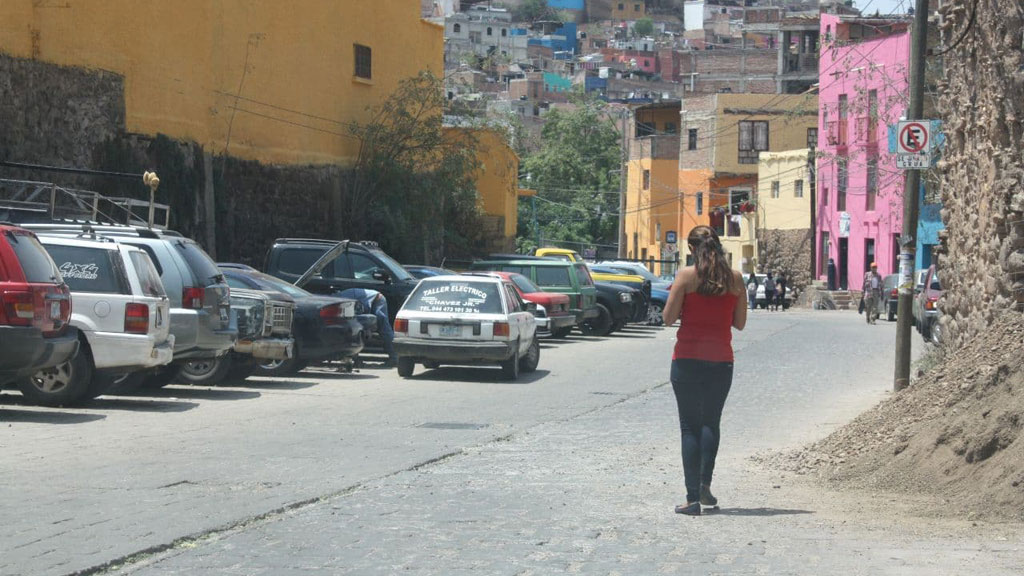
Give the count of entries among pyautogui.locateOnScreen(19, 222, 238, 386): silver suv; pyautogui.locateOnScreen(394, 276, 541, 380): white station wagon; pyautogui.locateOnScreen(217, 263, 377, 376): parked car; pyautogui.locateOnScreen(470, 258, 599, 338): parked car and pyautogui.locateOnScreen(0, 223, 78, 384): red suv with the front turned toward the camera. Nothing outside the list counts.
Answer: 0

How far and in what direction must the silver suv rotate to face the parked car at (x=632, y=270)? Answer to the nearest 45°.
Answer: approximately 90° to its right

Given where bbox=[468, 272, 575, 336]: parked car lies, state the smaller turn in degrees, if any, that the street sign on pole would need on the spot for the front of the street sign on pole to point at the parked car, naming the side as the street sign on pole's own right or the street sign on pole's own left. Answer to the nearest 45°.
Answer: approximately 135° to the street sign on pole's own right

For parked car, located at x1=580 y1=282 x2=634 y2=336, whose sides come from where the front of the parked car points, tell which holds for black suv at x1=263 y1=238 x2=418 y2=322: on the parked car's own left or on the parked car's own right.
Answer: on the parked car's own right

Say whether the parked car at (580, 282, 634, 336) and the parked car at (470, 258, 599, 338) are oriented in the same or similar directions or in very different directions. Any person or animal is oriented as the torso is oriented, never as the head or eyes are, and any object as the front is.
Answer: very different directions

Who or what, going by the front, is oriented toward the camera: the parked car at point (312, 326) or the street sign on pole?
the street sign on pole

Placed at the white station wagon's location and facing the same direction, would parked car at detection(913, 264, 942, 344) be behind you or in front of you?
in front

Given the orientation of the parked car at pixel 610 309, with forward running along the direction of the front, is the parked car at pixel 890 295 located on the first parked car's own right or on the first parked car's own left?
on the first parked car's own left

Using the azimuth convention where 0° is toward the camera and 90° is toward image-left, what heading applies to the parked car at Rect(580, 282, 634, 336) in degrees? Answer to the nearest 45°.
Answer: approximately 315°

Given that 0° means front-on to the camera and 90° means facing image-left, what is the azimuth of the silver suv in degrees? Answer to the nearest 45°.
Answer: approximately 135°

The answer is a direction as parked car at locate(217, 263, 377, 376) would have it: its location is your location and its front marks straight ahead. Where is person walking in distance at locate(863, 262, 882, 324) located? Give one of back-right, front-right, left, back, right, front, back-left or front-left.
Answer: right

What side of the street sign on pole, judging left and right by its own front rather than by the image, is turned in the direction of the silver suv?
right

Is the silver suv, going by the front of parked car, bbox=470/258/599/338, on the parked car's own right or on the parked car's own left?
on the parked car's own left

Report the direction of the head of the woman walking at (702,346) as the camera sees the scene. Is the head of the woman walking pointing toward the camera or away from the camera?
away from the camera

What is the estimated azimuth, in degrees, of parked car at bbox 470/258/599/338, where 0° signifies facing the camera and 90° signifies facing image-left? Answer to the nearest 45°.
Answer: approximately 135°
